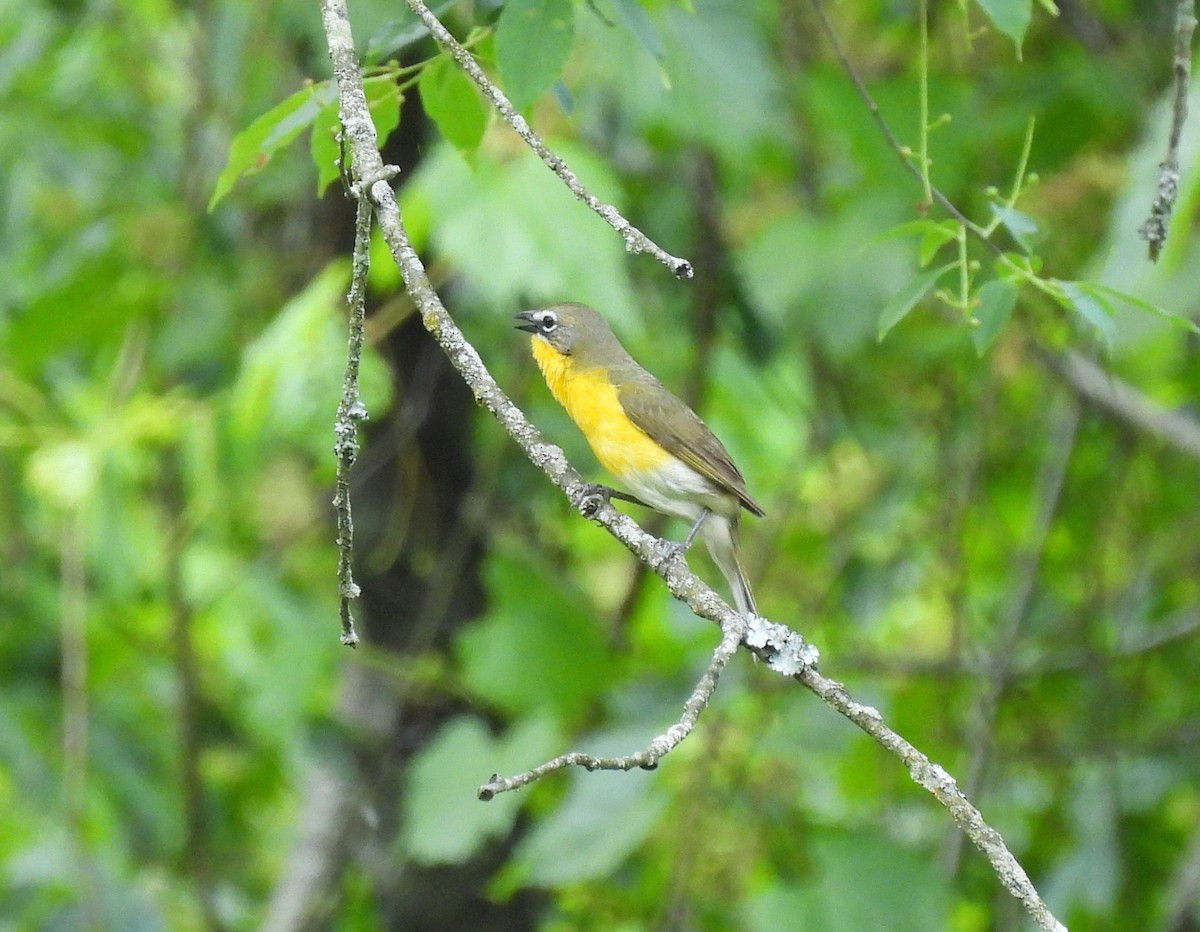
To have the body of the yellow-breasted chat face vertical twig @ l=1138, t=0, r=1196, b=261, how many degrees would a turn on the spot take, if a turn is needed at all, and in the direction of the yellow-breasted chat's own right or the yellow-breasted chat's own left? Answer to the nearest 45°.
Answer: approximately 180°

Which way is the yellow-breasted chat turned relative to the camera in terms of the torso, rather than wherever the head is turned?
to the viewer's left

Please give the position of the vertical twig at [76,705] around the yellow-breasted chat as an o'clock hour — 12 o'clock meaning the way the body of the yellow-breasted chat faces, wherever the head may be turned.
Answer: The vertical twig is roughly at 2 o'clock from the yellow-breasted chat.

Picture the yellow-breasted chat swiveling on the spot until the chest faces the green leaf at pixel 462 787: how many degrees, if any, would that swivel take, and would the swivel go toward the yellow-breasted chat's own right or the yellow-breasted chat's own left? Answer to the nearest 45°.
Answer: approximately 90° to the yellow-breasted chat's own right

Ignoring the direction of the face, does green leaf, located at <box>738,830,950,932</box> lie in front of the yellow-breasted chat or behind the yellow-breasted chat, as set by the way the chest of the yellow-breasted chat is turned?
behind

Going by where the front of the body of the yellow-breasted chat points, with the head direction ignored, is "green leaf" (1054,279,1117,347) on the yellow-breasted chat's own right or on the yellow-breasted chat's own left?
on the yellow-breasted chat's own left
